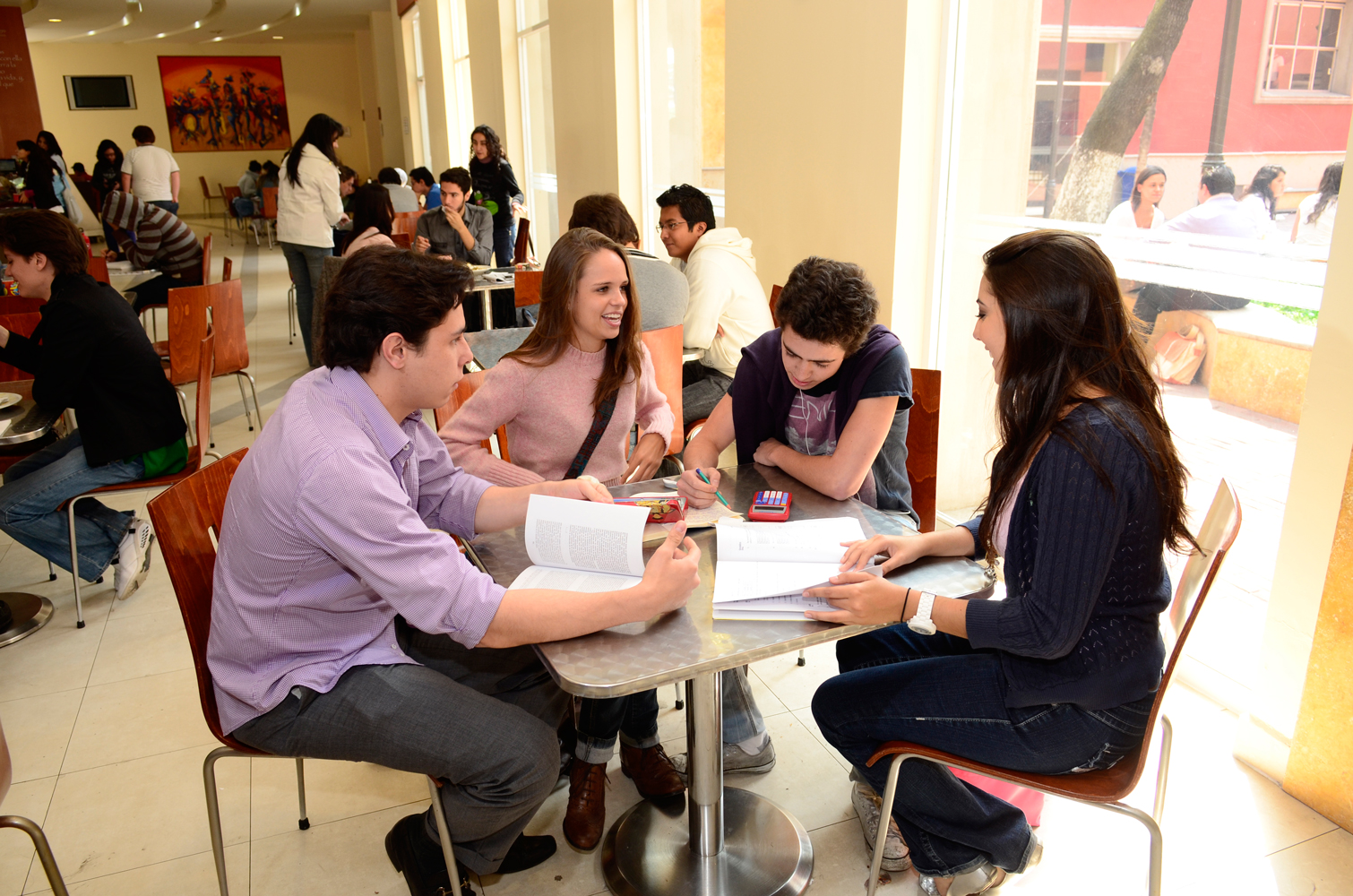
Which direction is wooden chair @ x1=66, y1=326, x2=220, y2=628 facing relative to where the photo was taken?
to the viewer's left

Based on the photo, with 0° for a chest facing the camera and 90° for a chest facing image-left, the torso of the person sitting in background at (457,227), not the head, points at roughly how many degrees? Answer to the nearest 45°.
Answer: approximately 0°

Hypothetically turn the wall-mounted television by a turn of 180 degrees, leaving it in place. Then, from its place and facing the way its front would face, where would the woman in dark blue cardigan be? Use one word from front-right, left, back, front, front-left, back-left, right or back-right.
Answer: back

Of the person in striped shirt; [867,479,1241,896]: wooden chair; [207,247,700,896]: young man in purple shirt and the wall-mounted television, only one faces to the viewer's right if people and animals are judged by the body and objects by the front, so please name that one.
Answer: the young man in purple shirt

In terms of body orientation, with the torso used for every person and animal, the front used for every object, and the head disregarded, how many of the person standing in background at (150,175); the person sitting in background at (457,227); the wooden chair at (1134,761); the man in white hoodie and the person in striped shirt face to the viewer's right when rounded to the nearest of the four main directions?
0

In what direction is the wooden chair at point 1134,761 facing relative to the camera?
to the viewer's left

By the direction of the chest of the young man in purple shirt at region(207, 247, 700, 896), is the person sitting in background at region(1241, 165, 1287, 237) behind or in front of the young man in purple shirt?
in front

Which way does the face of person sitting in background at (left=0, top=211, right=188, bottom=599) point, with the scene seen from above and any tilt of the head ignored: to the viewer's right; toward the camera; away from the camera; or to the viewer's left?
to the viewer's left

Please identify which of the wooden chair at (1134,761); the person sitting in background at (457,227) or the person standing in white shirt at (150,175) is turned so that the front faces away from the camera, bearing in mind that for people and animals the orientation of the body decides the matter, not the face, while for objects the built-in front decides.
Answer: the person standing in white shirt at (150,175)

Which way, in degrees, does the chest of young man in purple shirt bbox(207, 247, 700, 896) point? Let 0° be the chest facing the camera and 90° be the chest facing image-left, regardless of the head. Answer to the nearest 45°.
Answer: approximately 270°

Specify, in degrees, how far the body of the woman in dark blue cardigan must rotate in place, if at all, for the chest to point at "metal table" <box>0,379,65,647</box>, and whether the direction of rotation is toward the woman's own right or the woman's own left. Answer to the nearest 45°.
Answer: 0° — they already face it

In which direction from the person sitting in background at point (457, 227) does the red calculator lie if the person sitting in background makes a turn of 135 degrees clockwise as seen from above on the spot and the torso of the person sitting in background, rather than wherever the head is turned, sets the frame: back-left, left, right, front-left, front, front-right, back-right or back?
back-left

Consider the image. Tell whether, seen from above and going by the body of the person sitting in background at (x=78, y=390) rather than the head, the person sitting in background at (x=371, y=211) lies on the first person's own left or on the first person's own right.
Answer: on the first person's own right

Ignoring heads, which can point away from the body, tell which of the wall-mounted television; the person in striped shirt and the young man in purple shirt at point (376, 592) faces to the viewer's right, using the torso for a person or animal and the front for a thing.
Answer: the young man in purple shirt

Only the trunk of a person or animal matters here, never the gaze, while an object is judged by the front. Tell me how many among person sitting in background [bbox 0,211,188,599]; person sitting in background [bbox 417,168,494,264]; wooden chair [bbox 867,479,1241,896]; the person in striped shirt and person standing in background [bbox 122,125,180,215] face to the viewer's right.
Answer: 0
